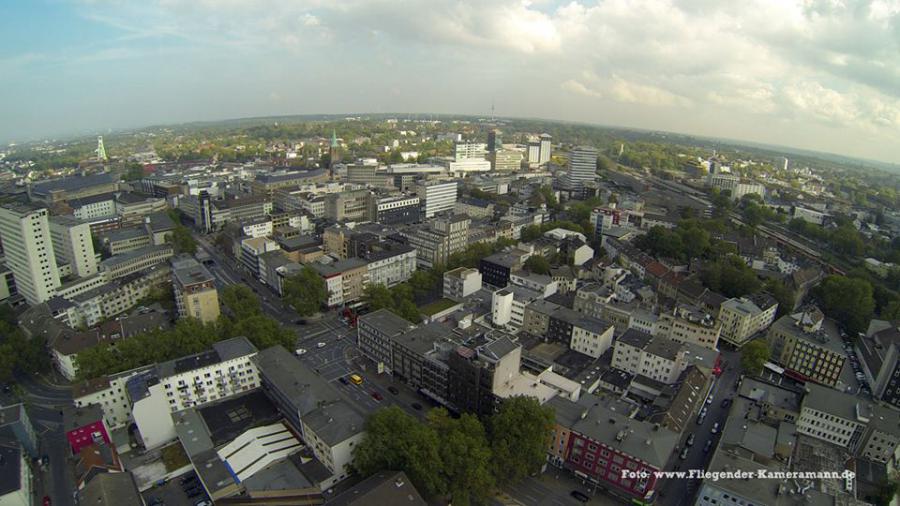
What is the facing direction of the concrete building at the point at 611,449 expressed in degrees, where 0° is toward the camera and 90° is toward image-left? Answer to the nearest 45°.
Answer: approximately 45°

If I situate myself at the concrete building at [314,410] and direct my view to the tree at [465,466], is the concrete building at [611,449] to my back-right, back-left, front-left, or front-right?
front-left

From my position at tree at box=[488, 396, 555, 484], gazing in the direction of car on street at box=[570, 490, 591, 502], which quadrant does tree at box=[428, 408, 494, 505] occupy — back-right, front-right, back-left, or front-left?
back-right

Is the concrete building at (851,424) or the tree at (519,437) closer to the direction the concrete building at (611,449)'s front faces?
the tree

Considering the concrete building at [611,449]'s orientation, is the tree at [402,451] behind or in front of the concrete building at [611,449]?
in front

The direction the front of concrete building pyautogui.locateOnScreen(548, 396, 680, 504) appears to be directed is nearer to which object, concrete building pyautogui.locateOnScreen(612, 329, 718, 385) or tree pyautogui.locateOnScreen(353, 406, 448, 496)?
the tree

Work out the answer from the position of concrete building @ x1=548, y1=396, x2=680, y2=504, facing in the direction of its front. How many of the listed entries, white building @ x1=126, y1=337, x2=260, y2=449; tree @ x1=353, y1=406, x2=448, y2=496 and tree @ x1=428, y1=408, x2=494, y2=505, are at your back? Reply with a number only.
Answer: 0

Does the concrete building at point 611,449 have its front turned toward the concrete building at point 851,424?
no

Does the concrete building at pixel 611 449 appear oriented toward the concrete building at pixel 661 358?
no

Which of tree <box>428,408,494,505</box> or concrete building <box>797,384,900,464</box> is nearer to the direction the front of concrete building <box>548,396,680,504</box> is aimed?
the tree
